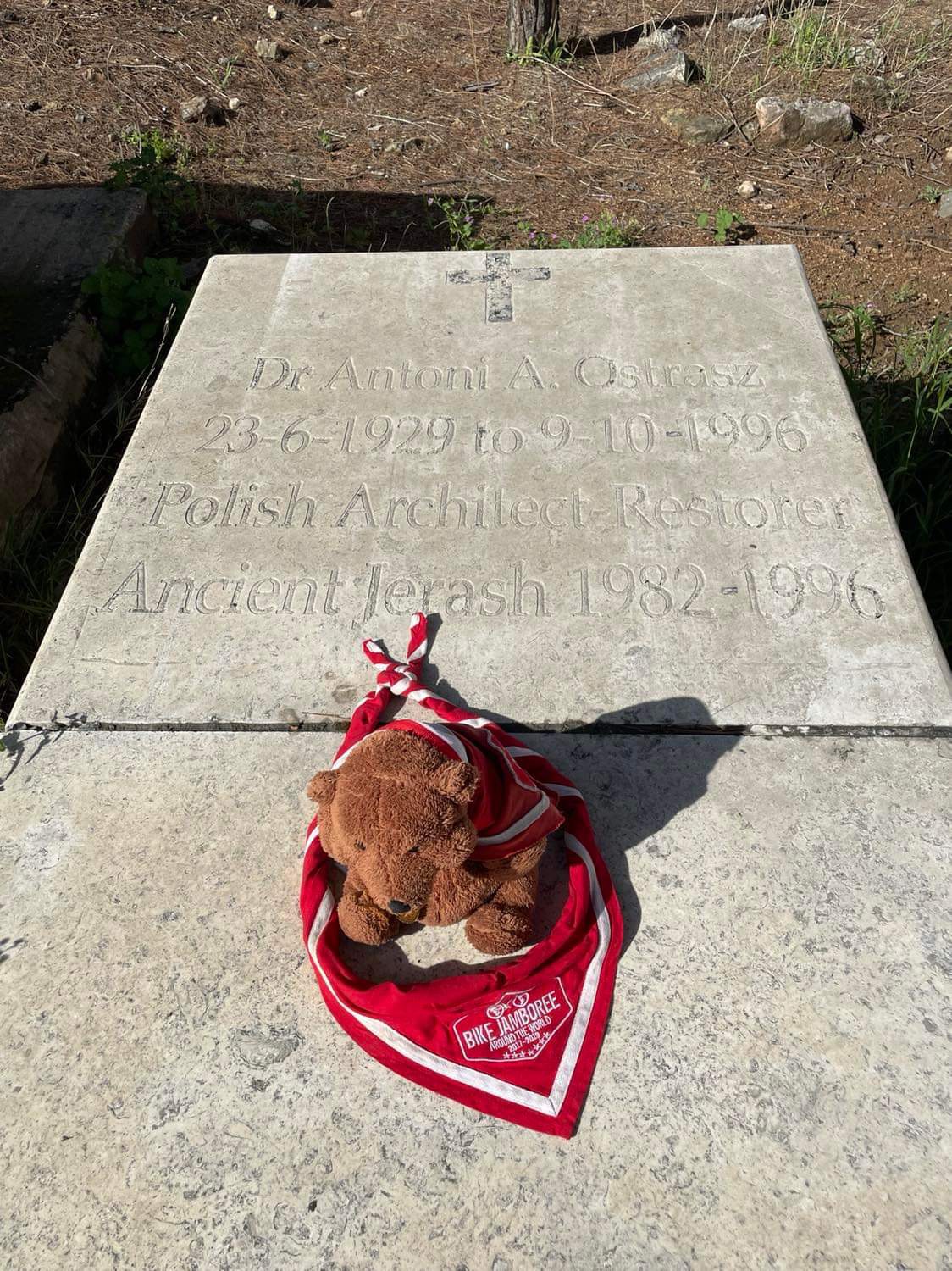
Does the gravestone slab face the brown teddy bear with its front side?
yes

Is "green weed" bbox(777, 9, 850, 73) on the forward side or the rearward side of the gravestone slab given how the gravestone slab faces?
on the rearward side

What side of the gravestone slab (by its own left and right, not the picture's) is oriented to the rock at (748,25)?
back

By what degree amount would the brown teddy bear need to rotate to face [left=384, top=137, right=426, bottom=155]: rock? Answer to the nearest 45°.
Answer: approximately 180°

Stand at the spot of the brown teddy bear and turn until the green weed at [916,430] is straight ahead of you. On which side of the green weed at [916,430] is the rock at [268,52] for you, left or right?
left

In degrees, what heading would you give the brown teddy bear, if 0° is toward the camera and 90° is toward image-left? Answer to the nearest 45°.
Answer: approximately 0°

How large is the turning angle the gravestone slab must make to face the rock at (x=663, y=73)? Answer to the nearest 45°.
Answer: approximately 180°

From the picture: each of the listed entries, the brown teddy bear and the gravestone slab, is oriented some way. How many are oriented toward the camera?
2

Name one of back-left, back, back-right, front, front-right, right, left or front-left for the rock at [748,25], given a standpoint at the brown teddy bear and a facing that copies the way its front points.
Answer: back

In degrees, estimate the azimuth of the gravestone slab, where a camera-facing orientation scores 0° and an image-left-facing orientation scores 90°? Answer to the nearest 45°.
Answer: approximately 0°

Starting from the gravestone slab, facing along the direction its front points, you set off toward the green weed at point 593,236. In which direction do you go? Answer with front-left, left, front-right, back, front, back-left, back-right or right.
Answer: back

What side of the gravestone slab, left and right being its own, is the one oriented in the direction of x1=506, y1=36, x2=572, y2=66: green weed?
back
